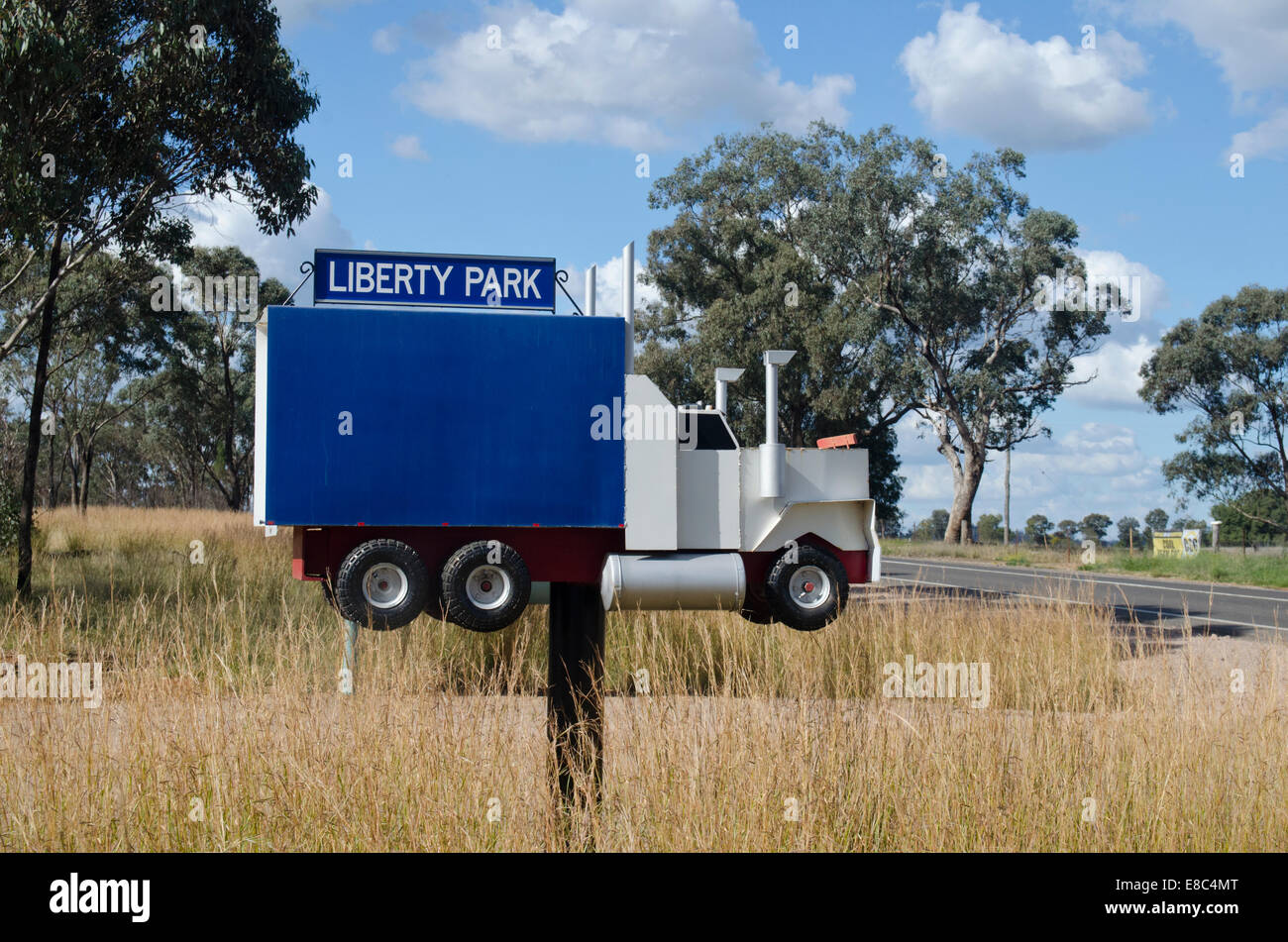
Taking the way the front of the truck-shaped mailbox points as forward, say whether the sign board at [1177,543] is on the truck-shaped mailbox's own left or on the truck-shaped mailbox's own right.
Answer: on the truck-shaped mailbox's own left

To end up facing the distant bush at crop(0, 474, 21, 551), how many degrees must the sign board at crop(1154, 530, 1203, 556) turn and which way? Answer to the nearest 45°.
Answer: approximately 45° to its right

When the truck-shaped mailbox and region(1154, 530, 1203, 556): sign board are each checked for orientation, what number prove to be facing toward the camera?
1

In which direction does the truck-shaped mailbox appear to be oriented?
to the viewer's right

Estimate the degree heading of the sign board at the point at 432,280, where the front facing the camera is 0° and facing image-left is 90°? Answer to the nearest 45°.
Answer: approximately 0°

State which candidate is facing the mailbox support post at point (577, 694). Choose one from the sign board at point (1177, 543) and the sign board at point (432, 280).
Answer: the sign board at point (1177, 543)

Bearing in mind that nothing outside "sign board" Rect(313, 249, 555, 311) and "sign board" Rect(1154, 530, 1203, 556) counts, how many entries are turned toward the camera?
2

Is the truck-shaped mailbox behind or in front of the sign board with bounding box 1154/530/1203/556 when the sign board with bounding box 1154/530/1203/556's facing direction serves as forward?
in front

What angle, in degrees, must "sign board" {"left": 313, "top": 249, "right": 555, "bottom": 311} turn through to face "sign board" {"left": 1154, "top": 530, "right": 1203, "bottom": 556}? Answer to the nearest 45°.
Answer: approximately 135° to its left

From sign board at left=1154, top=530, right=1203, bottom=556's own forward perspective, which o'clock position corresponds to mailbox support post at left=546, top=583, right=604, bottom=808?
The mailbox support post is roughly at 12 o'clock from the sign board.

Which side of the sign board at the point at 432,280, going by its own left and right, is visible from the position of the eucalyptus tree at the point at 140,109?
back
